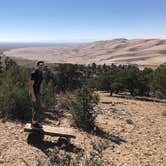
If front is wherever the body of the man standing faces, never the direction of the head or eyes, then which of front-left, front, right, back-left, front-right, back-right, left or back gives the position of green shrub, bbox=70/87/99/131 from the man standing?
front-left
